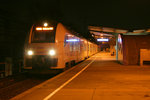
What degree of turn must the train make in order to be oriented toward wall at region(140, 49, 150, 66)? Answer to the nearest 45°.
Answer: approximately 135° to its left

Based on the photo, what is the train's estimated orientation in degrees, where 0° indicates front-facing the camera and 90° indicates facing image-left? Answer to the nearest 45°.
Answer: approximately 45°
